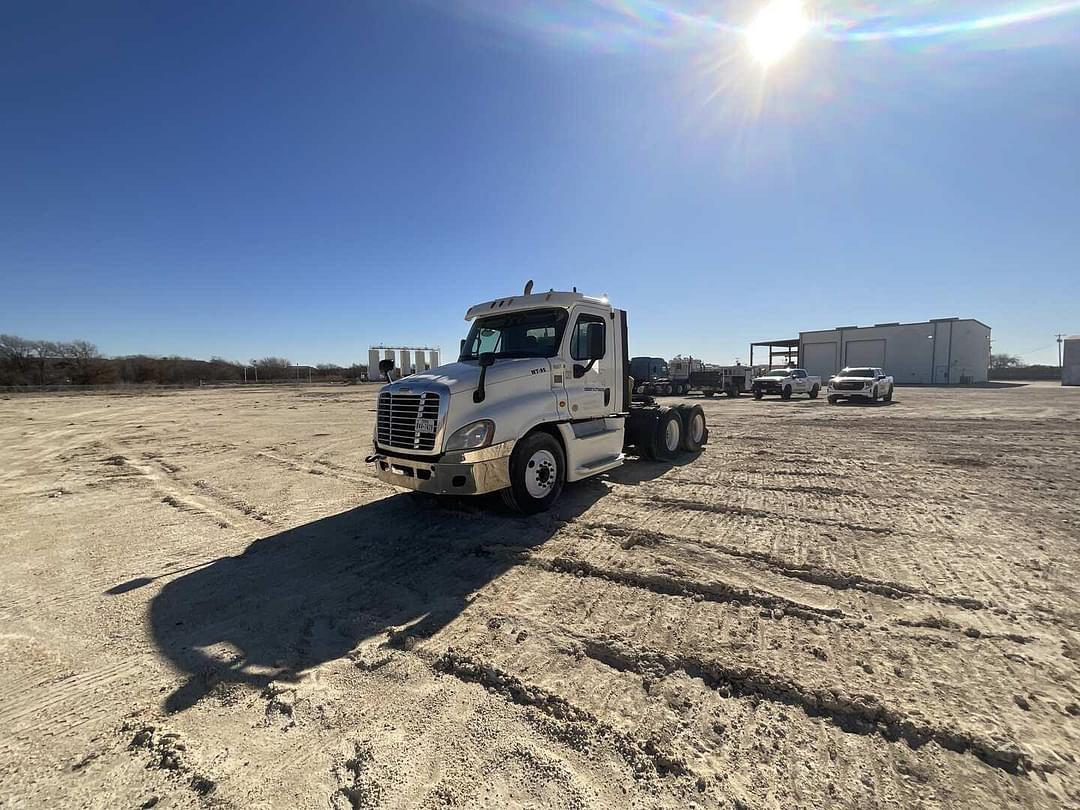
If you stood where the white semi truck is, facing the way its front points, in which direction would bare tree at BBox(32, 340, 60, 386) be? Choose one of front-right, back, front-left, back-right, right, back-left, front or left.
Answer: right

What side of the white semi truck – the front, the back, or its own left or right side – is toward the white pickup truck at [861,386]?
back

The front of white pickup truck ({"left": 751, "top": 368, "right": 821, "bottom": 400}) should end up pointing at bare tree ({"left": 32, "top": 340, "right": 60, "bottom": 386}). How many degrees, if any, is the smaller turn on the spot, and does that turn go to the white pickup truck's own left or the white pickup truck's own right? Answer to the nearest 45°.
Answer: approximately 45° to the white pickup truck's own right

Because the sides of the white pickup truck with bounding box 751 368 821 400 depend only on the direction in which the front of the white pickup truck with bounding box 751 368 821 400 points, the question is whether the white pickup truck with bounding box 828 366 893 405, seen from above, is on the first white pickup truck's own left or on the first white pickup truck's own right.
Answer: on the first white pickup truck's own left

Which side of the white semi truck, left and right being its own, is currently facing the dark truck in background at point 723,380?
back

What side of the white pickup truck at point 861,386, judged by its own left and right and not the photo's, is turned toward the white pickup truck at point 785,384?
right

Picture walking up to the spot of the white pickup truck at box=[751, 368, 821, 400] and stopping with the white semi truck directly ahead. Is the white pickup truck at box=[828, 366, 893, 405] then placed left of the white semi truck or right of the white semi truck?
left

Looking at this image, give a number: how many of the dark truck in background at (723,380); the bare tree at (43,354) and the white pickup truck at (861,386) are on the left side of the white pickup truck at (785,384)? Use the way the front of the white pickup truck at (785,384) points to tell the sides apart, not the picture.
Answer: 1

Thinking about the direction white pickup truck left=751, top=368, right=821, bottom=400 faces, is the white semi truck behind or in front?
in front
